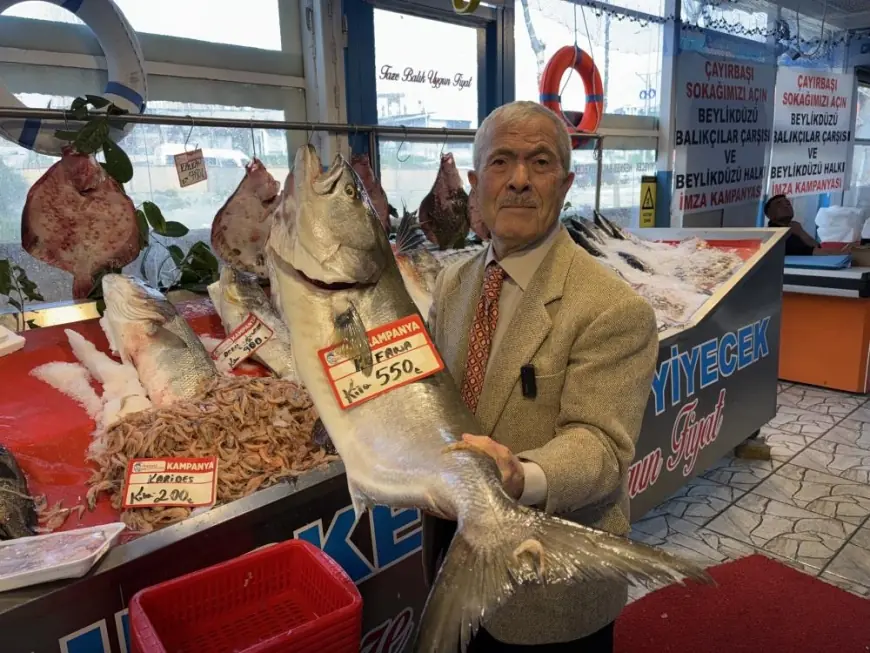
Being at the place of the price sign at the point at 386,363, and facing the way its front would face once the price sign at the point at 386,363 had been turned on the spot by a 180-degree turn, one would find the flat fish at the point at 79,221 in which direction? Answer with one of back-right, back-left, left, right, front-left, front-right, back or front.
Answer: front-left

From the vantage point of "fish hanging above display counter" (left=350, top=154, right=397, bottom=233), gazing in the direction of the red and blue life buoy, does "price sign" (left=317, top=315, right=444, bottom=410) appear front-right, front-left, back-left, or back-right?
back-right

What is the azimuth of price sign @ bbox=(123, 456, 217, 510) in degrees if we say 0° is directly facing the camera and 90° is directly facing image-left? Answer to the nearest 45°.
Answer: approximately 0°

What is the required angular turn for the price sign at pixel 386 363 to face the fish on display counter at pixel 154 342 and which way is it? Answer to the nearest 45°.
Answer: approximately 135° to its right

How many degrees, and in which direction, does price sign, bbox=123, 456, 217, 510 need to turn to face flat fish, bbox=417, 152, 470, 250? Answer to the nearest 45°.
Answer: approximately 135° to its left

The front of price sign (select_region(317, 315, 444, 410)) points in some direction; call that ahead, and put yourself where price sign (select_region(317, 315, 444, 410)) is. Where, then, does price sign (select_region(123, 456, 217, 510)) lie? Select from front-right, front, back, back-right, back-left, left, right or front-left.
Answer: back-right

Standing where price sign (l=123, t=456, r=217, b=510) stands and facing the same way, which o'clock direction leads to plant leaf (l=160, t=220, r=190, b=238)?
The plant leaf is roughly at 6 o'clock from the price sign.

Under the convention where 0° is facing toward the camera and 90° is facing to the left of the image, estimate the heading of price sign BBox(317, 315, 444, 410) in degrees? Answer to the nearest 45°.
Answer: approximately 0°

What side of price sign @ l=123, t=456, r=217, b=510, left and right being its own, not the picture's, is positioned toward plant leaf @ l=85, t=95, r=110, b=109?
back

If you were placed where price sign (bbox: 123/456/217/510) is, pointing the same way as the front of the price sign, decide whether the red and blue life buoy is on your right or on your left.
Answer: on your left

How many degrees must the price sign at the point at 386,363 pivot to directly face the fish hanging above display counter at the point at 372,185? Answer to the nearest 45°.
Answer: approximately 180°

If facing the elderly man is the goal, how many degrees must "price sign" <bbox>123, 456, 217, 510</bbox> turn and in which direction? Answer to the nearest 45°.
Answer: approximately 45° to its left
